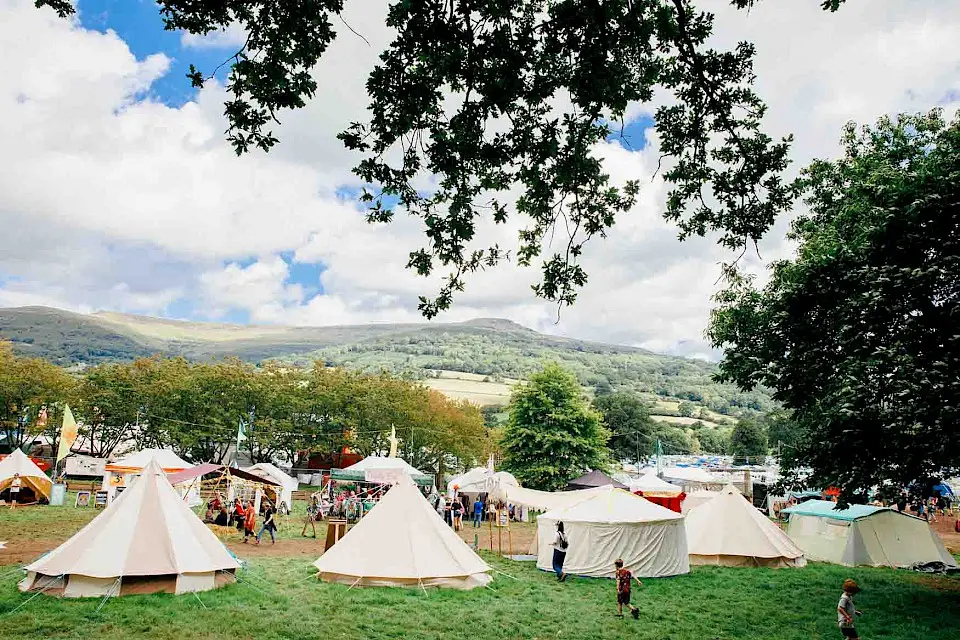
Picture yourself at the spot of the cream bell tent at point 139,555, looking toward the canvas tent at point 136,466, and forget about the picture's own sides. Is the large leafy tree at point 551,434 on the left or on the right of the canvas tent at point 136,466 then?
right

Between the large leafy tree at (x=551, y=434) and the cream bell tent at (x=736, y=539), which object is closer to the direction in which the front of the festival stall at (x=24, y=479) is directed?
the cream bell tent

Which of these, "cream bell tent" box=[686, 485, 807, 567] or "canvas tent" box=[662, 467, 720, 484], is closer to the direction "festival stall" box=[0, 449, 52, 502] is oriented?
the cream bell tent

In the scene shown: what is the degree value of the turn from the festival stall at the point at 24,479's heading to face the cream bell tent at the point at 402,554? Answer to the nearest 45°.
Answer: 0° — it already faces it

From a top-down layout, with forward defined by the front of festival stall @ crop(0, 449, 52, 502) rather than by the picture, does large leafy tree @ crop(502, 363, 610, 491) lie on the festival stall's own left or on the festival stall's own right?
on the festival stall's own left

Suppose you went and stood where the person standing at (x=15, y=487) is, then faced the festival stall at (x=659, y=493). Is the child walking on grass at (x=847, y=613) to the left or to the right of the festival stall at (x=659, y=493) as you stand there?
right

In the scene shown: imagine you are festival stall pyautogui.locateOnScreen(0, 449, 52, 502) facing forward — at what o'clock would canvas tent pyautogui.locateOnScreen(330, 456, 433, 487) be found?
The canvas tent is roughly at 10 o'clock from the festival stall.

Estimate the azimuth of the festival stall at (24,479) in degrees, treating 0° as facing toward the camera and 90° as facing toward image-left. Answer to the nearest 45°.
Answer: approximately 0°
